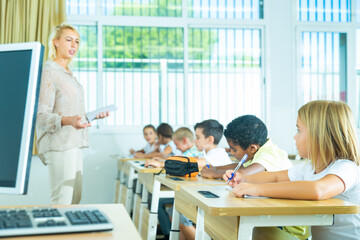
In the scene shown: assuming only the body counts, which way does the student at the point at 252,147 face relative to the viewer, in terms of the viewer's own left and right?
facing to the left of the viewer

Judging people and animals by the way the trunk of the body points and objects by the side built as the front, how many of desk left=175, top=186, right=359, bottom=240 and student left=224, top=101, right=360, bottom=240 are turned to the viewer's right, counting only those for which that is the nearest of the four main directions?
1

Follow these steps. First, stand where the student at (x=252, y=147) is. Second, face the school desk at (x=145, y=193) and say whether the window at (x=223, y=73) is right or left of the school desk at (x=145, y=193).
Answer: right

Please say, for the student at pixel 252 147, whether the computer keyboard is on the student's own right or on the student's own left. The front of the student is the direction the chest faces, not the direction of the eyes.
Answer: on the student's own left

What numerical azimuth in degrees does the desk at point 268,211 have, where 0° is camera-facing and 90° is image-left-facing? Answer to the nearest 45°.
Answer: approximately 270°

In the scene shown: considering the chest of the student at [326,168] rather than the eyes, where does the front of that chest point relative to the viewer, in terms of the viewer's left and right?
facing to the left of the viewer

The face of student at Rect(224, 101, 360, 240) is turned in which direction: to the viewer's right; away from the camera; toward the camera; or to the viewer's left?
to the viewer's left

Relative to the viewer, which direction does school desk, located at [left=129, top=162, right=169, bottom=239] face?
to the viewer's right

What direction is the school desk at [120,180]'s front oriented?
to the viewer's right
